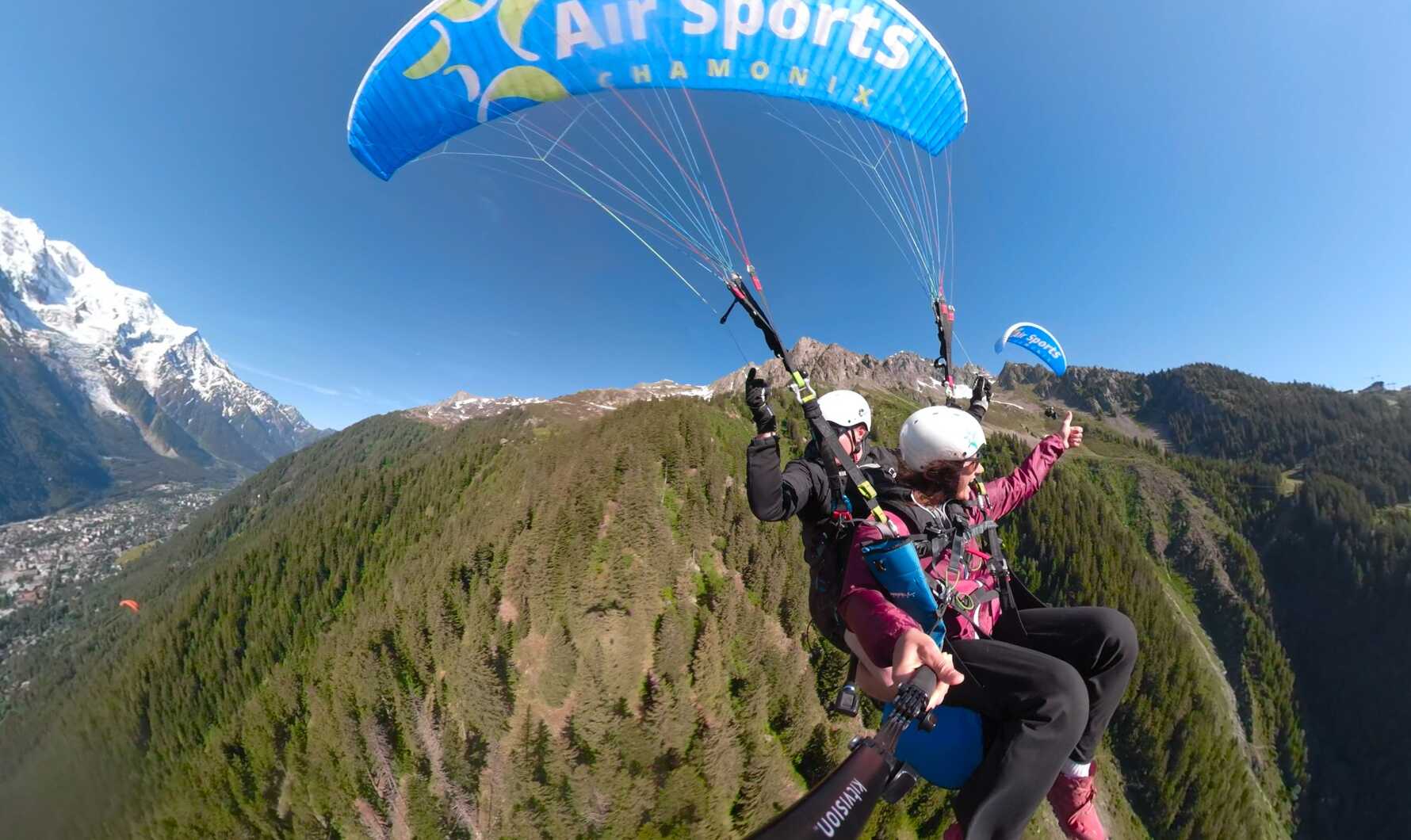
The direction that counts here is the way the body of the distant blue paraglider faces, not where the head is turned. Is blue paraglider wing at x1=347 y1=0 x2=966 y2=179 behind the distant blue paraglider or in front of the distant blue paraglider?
in front
